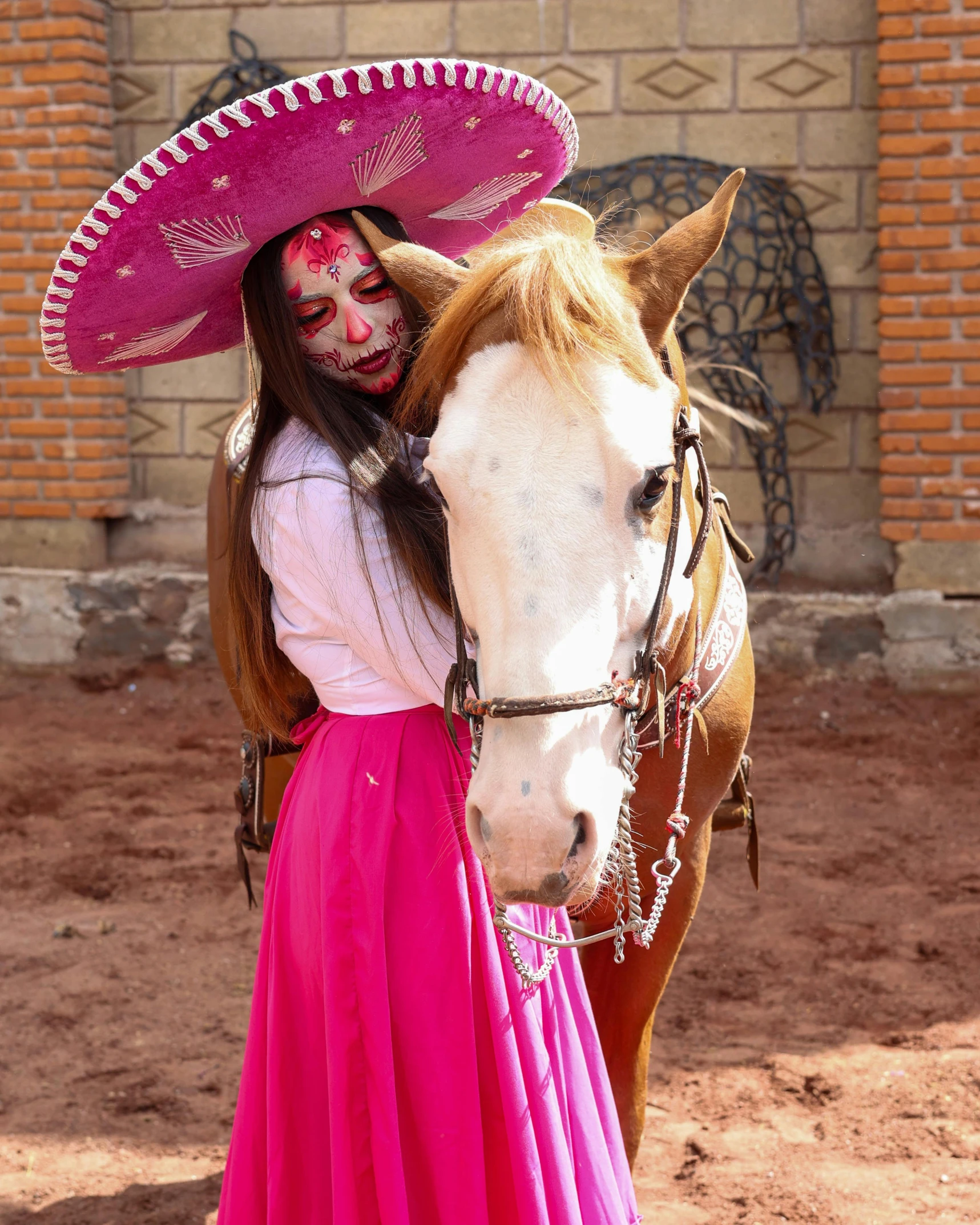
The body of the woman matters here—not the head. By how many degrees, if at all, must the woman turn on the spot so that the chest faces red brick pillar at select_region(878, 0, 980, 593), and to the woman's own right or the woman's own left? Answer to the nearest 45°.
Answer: approximately 45° to the woman's own left

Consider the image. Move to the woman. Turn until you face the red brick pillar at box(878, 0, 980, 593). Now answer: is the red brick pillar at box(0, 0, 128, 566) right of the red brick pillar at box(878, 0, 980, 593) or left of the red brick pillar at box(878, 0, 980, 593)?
left

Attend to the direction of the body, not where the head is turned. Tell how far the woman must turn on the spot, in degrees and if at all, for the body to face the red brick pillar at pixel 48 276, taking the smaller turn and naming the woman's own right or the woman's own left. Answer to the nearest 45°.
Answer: approximately 90° to the woman's own left

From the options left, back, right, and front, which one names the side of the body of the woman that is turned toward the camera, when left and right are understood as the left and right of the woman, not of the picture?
right

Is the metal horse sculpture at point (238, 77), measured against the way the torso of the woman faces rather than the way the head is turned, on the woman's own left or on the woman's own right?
on the woman's own left

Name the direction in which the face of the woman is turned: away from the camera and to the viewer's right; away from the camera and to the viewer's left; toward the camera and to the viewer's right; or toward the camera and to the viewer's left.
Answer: toward the camera and to the viewer's right

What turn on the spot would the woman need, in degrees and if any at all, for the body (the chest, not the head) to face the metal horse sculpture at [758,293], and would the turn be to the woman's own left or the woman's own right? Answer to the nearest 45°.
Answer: approximately 45° to the woman's own left

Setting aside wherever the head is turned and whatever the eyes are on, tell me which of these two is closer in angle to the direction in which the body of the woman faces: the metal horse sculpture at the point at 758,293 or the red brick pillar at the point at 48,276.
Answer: the metal horse sculpture
